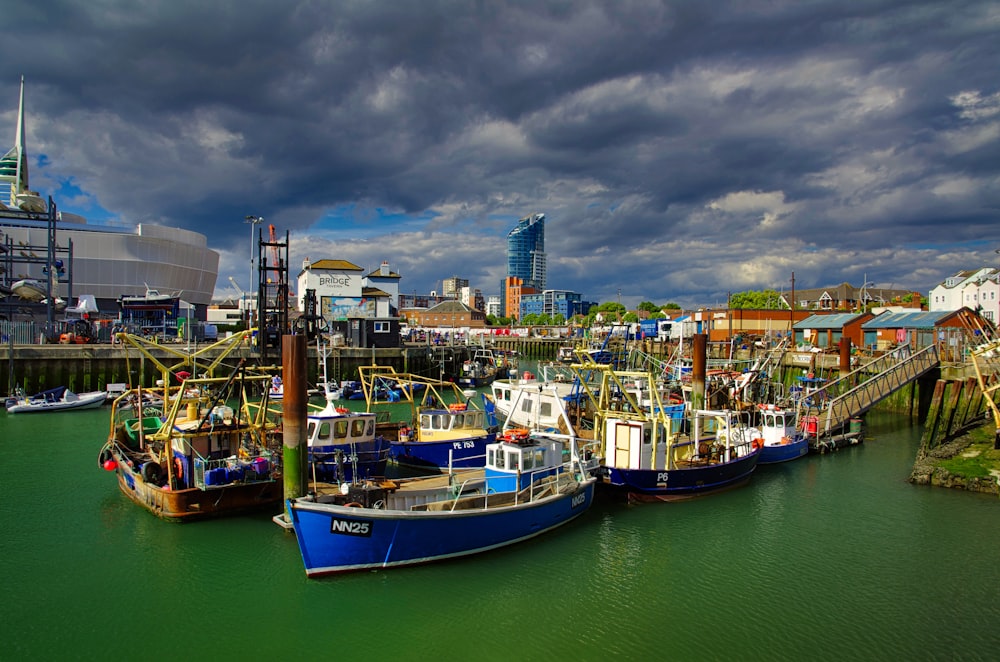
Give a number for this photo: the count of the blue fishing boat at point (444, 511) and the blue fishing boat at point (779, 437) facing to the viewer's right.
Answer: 1

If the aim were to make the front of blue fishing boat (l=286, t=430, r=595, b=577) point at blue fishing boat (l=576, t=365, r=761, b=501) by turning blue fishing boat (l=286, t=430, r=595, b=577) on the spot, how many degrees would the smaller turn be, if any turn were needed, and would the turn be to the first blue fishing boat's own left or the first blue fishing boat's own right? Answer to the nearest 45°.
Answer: approximately 180°

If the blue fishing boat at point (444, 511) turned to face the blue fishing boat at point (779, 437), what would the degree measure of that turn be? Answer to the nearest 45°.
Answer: approximately 180°

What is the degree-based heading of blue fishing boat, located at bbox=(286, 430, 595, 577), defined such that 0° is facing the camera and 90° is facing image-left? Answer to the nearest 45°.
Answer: approximately 45°

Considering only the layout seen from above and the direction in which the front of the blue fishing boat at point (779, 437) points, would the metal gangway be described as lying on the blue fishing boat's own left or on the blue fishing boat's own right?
on the blue fishing boat's own left

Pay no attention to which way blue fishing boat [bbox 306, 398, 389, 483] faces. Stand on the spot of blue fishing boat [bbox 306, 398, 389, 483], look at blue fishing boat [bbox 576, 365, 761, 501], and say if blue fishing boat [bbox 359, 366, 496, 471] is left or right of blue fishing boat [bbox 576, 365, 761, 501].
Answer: left

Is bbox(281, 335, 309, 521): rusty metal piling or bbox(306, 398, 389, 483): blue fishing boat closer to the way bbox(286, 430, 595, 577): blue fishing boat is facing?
the rusty metal piling
